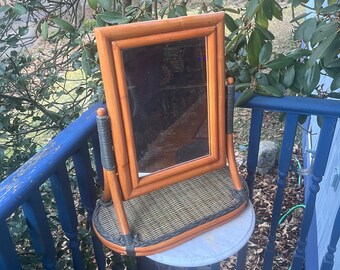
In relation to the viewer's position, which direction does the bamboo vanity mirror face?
facing the viewer and to the right of the viewer
